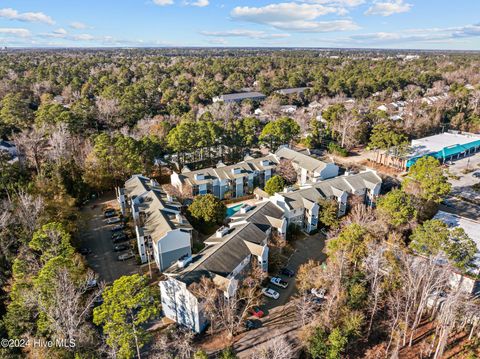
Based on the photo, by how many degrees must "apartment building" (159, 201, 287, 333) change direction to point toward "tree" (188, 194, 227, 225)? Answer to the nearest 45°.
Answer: approximately 135° to its left

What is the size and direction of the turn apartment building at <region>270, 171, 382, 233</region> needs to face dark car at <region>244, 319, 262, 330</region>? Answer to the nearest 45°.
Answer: approximately 45° to its right

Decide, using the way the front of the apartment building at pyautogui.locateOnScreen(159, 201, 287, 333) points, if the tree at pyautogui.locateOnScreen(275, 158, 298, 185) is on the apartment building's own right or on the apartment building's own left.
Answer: on the apartment building's own left

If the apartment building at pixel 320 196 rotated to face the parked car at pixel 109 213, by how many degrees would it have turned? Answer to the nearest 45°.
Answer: approximately 135° to its right

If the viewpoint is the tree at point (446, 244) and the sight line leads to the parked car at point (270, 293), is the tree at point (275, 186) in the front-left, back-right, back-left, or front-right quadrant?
front-right

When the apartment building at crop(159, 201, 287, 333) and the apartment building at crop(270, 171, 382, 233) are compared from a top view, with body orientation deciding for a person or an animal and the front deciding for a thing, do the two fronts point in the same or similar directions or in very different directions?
same or similar directions

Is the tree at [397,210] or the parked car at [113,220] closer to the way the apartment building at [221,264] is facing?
the tree

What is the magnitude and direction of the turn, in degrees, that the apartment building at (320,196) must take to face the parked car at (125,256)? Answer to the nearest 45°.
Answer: approximately 90° to its right

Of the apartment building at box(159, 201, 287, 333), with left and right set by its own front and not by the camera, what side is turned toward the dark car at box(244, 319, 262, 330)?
front

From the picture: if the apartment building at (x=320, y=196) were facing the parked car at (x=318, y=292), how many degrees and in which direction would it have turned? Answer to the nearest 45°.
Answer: approximately 45° to its right

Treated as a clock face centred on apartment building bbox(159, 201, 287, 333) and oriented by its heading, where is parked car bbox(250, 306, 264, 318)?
The parked car is roughly at 12 o'clock from the apartment building.

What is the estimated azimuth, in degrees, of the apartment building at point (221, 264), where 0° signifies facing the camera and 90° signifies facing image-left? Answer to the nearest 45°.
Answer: approximately 315°

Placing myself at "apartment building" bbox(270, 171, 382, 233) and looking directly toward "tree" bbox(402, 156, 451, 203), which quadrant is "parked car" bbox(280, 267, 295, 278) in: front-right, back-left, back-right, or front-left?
back-right

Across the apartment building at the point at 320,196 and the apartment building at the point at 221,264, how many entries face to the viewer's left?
0

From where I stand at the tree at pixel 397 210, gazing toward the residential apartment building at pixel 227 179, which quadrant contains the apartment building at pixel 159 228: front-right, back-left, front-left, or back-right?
front-left

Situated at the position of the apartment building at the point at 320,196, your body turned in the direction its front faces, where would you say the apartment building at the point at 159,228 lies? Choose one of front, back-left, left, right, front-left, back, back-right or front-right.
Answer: right
